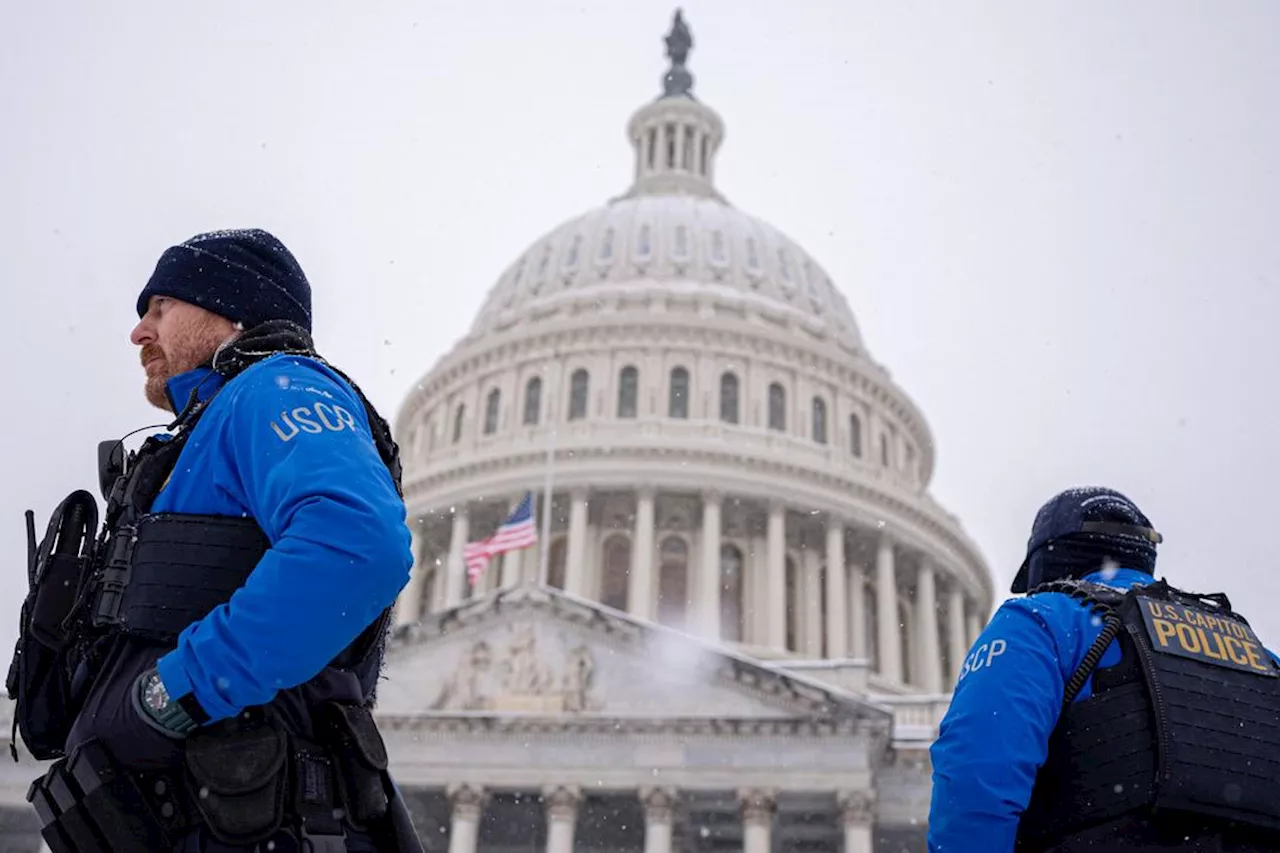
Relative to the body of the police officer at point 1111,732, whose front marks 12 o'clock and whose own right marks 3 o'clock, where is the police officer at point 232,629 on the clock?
the police officer at point 232,629 is roughly at 9 o'clock from the police officer at point 1111,732.

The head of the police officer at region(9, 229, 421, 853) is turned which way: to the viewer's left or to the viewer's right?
to the viewer's left

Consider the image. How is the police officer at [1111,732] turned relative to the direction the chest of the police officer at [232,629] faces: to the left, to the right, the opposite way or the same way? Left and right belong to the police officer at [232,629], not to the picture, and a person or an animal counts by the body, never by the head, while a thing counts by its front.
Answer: to the right

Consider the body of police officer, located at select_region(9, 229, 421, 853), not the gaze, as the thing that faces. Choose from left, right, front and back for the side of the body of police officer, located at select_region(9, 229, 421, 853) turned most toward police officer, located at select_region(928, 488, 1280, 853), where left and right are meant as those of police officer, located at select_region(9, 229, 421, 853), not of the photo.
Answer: back

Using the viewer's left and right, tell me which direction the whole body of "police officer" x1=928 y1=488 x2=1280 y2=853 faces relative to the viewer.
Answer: facing away from the viewer and to the left of the viewer

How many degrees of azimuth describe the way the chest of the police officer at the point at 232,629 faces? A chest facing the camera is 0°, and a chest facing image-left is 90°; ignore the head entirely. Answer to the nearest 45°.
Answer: approximately 90°
